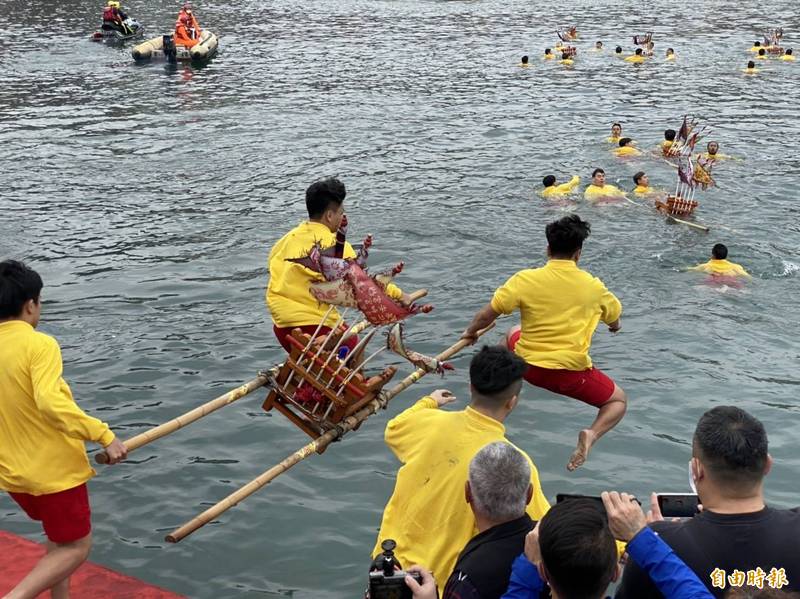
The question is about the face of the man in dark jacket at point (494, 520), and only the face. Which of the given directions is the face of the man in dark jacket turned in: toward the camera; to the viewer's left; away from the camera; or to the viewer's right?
away from the camera

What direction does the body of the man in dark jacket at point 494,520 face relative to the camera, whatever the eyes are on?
away from the camera

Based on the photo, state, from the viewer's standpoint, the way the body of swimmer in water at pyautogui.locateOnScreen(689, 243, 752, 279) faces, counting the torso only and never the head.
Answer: away from the camera

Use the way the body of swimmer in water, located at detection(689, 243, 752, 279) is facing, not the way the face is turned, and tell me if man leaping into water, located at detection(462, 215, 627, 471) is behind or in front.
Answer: behind

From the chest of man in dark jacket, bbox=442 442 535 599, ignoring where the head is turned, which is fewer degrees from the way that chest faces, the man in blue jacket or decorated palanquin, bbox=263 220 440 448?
the decorated palanquin

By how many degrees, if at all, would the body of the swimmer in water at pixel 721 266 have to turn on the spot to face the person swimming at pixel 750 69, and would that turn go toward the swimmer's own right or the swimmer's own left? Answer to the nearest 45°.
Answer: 0° — they already face them

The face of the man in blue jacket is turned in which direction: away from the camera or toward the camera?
away from the camera

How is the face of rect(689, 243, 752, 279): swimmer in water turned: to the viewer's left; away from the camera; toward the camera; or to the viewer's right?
away from the camera

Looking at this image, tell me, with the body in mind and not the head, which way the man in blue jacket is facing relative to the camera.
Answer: away from the camera

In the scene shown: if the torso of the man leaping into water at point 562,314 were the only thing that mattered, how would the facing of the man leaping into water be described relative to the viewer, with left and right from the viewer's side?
facing away from the viewer

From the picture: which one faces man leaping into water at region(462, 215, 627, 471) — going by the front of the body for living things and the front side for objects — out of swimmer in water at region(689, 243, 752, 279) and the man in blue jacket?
the man in blue jacket
